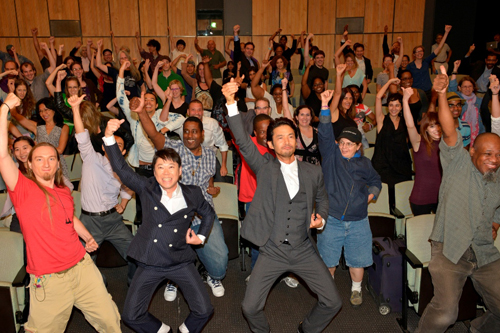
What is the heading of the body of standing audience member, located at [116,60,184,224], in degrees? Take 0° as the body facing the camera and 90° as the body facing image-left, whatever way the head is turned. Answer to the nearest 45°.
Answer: approximately 0°

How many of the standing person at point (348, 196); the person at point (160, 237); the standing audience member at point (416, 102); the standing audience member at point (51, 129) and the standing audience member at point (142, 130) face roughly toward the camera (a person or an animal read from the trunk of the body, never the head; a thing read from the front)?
5

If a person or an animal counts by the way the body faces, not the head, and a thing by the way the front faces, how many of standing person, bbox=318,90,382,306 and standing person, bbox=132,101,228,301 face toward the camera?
2

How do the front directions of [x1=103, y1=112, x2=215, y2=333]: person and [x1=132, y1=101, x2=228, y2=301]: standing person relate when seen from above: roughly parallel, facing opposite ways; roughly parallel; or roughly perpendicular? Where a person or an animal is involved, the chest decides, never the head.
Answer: roughly parallel

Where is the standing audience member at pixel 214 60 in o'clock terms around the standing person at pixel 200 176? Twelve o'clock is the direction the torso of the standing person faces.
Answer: The standing audience member is roughly at 6 o'clock from the standing person.

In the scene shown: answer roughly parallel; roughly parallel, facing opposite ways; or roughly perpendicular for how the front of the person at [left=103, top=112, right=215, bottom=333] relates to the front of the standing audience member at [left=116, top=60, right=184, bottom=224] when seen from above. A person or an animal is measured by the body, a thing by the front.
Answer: roughly parallel

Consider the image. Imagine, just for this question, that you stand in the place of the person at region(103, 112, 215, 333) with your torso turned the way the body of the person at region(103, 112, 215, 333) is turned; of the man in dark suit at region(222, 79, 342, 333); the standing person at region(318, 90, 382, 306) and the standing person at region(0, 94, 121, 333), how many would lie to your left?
2

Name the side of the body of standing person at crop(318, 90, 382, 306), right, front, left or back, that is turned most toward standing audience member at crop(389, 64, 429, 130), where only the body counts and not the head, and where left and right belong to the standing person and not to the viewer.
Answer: back

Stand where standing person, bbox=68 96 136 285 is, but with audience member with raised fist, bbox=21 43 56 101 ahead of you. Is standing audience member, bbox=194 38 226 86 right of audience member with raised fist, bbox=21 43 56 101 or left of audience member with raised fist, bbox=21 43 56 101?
right

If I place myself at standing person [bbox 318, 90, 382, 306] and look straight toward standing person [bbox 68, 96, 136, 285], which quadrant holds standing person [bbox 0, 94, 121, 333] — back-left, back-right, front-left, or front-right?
front-left

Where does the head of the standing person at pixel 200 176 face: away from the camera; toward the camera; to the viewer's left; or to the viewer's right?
toward the camera

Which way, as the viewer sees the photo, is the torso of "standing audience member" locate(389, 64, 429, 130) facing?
toward the camera

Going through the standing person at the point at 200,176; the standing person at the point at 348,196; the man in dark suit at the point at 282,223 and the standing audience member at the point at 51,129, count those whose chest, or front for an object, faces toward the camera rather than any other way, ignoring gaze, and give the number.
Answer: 4

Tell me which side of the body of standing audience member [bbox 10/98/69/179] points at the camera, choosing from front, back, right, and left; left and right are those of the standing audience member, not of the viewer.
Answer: front

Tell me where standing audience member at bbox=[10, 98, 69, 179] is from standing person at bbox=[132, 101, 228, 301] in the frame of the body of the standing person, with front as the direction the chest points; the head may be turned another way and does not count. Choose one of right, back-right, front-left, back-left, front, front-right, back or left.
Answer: back-right

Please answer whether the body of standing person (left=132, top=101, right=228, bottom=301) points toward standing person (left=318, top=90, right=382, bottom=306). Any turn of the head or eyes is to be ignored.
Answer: no

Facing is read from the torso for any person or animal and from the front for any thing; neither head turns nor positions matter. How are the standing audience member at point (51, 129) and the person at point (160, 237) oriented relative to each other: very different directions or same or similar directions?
same or similar directions

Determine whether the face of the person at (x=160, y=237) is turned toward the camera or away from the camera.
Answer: toward the camera

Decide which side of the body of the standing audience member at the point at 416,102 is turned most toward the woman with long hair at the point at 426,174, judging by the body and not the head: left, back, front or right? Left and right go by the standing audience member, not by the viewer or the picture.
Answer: front
